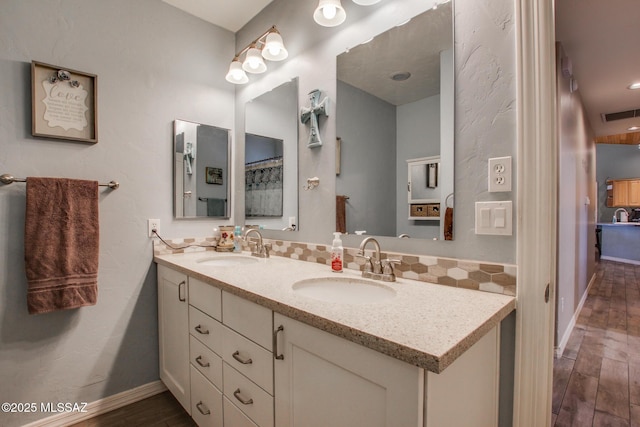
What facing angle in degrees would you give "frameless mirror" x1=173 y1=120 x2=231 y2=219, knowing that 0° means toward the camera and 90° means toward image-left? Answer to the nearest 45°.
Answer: approximately 315°

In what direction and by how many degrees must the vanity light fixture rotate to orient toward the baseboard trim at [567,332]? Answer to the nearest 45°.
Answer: approximately 135° to its left

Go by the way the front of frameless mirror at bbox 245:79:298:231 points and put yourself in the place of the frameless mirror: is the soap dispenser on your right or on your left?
on your left

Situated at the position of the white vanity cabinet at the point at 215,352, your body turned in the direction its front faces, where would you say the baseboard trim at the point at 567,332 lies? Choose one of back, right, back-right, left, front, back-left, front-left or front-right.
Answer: back-left

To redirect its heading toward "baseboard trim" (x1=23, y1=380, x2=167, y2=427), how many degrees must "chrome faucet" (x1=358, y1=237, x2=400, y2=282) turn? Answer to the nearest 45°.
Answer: approximately 45° to its right

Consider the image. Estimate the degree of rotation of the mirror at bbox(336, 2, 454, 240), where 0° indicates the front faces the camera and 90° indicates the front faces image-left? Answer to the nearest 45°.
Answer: approximately 45°
